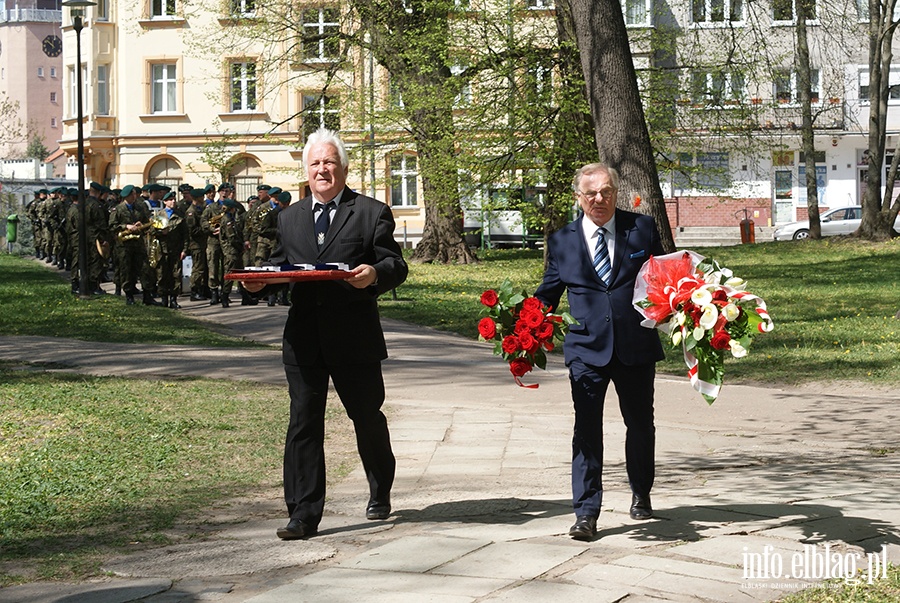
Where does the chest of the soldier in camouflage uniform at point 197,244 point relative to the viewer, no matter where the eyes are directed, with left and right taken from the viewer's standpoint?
facing the viewer and to the right of the viewer

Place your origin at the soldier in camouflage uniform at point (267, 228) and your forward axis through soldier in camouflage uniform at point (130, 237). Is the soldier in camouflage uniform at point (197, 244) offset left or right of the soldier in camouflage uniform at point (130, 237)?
right

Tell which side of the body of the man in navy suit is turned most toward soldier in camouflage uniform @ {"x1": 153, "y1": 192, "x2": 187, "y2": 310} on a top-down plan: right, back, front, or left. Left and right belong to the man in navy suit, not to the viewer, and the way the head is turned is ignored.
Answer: back

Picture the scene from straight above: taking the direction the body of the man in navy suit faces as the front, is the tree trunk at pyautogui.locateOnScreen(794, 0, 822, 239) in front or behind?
behind

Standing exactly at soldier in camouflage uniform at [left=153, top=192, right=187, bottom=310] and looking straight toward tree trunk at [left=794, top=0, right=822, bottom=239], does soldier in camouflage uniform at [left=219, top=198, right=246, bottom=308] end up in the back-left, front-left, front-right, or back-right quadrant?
front-right

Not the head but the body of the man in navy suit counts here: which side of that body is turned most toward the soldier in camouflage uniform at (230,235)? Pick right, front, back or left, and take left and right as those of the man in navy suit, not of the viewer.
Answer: back

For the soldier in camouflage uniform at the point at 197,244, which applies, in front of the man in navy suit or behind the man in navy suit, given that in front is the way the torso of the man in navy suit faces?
behind

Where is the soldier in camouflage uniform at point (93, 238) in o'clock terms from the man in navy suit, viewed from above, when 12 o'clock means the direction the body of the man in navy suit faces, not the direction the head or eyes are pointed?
The soldier in camouflage uniform is roughly at 5 o'clock from the man in navy suit.

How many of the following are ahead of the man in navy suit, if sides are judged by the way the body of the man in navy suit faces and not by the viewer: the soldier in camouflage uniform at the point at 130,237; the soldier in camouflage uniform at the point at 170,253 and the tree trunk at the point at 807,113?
0

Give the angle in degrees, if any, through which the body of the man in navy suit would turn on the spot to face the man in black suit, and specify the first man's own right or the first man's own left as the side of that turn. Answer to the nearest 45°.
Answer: approximately 90° to the first man's own right

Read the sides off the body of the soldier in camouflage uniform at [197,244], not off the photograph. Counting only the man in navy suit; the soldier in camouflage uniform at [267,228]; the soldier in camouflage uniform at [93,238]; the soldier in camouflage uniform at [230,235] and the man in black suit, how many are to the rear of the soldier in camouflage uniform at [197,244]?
1

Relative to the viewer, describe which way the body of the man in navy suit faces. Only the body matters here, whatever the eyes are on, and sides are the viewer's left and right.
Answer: facing the viewer

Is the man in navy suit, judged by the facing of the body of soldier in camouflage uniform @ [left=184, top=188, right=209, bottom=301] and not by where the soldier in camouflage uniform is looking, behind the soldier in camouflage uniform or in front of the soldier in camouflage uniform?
in front

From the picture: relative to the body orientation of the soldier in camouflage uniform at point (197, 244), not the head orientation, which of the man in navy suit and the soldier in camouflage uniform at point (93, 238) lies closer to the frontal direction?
the man in navy suit

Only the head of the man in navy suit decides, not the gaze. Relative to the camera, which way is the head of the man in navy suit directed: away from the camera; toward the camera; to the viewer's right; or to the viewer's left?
toward the camera

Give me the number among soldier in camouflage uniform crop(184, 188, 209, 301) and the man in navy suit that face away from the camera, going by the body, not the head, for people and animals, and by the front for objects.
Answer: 0
